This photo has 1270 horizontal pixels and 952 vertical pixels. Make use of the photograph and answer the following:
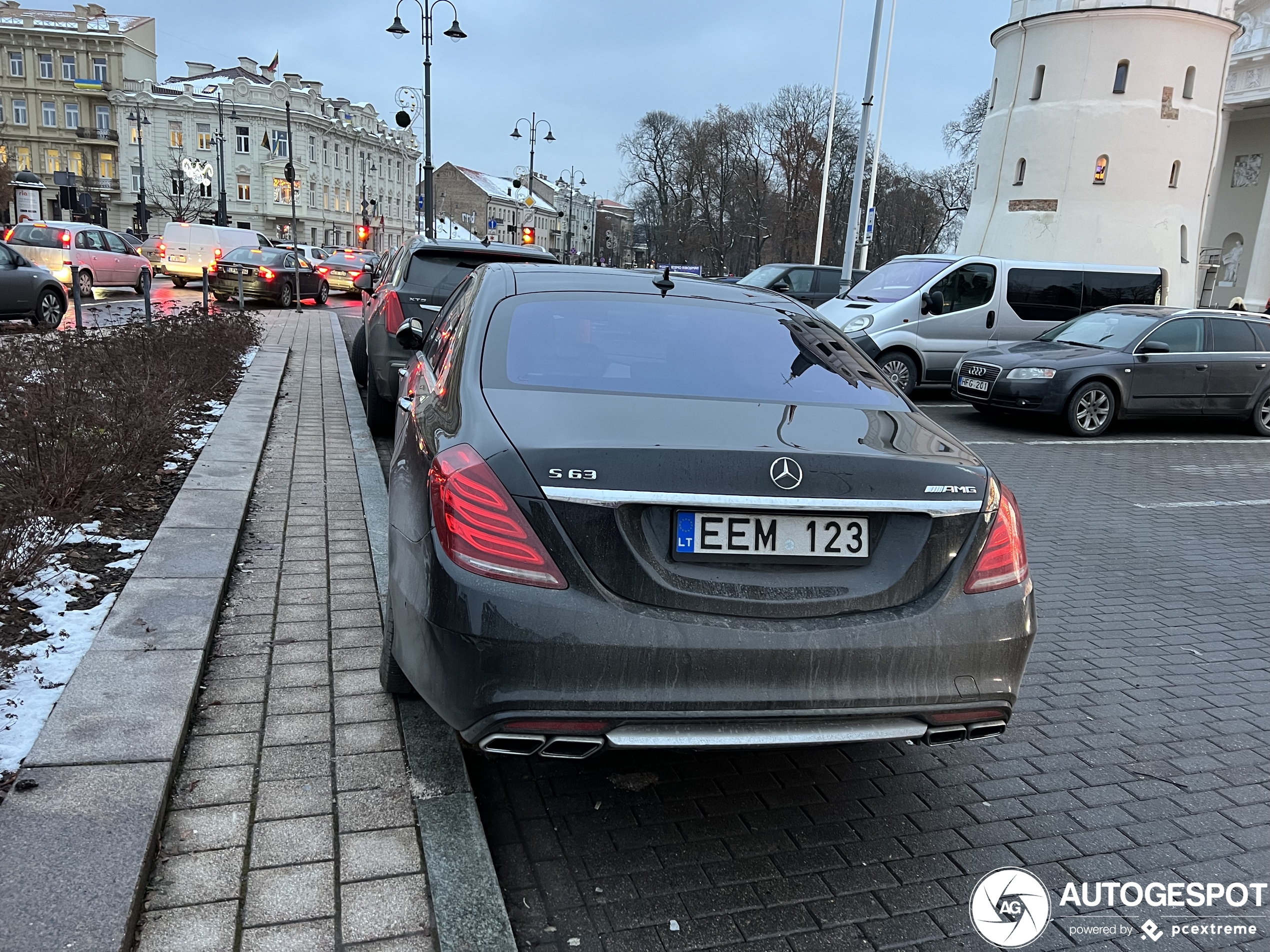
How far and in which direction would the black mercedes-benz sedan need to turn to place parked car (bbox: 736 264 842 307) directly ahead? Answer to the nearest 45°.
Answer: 0° — it already faces it

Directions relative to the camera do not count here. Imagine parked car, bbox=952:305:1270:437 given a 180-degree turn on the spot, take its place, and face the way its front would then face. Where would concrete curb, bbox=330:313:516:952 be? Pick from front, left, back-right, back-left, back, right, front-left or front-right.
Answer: back-right

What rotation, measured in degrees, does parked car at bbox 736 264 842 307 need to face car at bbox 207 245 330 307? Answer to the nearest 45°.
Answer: approximately 45° to its right

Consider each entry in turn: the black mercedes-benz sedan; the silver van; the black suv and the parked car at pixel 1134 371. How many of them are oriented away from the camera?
2

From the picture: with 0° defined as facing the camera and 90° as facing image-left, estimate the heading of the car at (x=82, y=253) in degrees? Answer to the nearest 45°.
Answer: approximately 225°

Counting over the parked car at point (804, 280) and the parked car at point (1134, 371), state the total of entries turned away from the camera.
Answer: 0

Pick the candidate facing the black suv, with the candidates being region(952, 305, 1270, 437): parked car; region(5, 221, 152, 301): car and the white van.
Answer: region(952, 305, 1270, 437): parked car

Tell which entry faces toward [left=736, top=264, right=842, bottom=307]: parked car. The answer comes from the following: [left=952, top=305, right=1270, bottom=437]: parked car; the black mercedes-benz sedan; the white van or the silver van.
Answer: the black mercedes-benz sedan

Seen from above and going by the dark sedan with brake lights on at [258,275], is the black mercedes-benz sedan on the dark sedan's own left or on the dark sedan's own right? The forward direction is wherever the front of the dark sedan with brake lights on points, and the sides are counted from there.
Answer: on the dark sedan's own right

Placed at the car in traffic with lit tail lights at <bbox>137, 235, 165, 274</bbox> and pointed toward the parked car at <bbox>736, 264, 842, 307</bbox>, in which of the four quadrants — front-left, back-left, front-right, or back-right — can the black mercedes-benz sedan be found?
front-right

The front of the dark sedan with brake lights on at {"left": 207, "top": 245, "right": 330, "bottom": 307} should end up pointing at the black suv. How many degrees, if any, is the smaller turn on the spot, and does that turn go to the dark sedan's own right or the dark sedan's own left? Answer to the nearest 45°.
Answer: approximately 135° to the dark sedan's own right

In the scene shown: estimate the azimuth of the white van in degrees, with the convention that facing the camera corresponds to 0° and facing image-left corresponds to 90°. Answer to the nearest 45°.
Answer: approximately 225°

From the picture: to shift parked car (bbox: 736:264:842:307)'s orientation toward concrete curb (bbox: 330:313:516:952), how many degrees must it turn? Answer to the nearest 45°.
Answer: approximately 45° to its left

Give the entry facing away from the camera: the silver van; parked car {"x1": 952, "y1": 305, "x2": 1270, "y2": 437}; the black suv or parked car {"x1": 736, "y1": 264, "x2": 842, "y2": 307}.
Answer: the black suv

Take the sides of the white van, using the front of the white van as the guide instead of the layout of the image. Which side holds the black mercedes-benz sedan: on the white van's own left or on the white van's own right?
on the white van's own right

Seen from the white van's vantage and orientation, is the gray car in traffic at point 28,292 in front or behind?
behind

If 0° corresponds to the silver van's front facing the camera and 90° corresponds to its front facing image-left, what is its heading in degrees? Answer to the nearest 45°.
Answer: approximately 45°

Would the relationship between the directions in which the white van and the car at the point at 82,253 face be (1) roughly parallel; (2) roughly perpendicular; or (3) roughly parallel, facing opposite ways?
roughly parallel

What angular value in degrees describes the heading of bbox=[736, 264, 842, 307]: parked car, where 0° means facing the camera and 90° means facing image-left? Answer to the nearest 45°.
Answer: approximately 45°

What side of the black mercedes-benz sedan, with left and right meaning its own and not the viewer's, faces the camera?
back

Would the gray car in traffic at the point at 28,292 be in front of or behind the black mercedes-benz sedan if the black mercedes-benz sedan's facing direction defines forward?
in front
